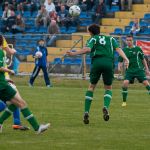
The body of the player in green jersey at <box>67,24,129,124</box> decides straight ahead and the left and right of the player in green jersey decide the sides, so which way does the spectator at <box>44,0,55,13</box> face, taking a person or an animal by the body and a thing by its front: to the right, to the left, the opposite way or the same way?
the opposite way

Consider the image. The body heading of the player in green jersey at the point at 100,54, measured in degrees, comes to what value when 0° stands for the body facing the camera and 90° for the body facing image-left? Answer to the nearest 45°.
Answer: approximately 180°

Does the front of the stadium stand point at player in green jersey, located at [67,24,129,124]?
yes

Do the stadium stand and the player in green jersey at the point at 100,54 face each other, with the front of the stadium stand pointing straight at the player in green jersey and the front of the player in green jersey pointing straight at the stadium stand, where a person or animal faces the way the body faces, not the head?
yes

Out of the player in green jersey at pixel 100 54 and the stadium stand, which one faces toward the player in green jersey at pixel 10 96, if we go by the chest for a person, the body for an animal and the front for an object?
the stadium stand

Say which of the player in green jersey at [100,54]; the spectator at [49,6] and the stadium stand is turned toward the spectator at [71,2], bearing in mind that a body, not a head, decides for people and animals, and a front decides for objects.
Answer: the player in green jersey

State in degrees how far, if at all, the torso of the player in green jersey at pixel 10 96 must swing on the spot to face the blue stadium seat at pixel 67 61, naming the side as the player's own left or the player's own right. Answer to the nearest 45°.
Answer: approximately 90° to the player's own left

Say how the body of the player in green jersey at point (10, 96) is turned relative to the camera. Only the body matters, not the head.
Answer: to the viewer's right

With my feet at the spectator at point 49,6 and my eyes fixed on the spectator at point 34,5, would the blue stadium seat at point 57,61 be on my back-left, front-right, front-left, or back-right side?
back-left

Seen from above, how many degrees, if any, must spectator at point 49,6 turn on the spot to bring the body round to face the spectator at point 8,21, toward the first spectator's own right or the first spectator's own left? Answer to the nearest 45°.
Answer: approximately 90° to the first spectator's own right
